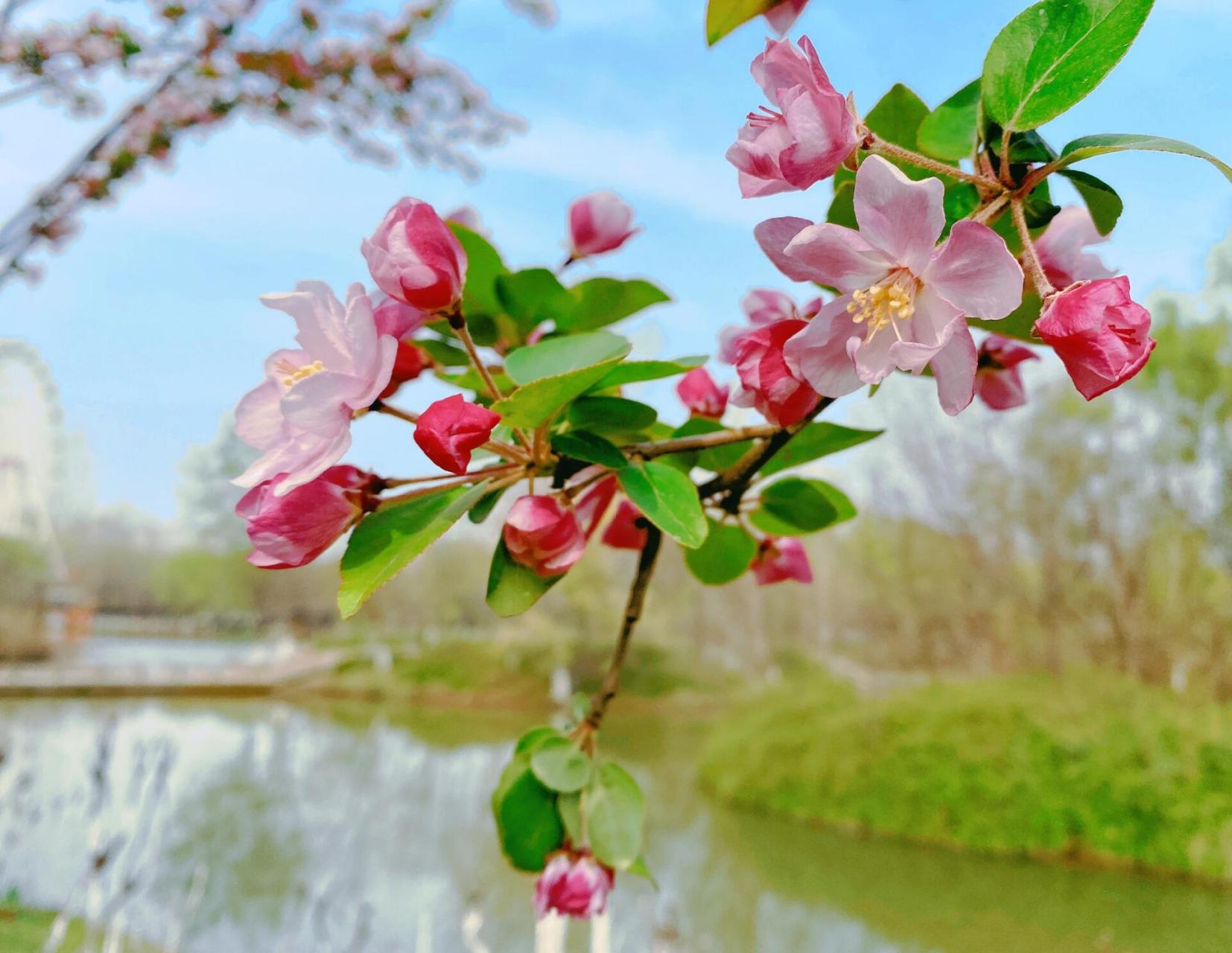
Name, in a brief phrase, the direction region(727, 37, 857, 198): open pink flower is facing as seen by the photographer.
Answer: facing to the left of the viewer

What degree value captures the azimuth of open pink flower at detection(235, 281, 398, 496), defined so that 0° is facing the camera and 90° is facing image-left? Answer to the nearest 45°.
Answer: approximately 90°
